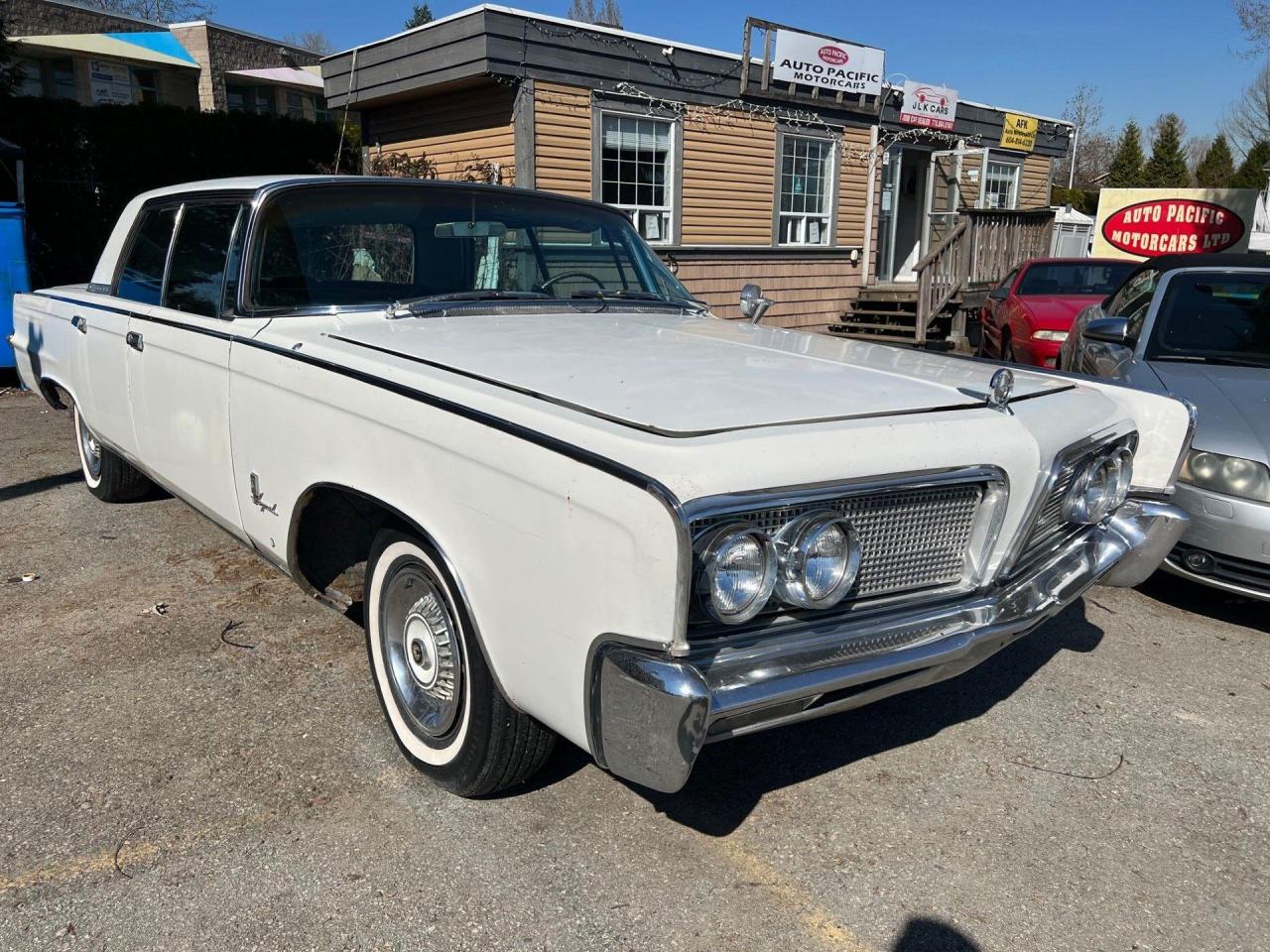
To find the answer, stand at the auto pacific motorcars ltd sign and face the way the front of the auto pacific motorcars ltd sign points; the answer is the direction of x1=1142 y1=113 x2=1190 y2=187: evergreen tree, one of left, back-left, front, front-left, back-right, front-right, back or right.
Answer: back

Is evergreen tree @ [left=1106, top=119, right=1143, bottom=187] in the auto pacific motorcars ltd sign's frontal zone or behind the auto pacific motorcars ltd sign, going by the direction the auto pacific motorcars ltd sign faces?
behind

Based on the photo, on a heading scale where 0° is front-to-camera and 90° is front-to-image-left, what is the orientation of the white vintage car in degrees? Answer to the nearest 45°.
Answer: approximately 315°

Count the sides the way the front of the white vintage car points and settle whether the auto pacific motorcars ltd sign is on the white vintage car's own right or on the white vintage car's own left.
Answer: on the white vintage car's own left

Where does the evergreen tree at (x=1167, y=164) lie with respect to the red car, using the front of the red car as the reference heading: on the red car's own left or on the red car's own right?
on the red car's own left

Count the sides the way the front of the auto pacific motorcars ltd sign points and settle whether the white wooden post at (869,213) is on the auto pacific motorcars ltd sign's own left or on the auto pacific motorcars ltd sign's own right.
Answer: on the auto pacific motorcars ltd sign's own right

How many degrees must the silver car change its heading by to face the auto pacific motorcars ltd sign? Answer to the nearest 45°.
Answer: approximately 135° to its left

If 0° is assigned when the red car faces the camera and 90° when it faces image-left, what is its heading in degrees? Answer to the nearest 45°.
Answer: approximately 315°

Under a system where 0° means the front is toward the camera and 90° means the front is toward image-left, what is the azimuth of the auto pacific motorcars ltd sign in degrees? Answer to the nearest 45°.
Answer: approximately 0°

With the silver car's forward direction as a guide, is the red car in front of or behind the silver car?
behind
